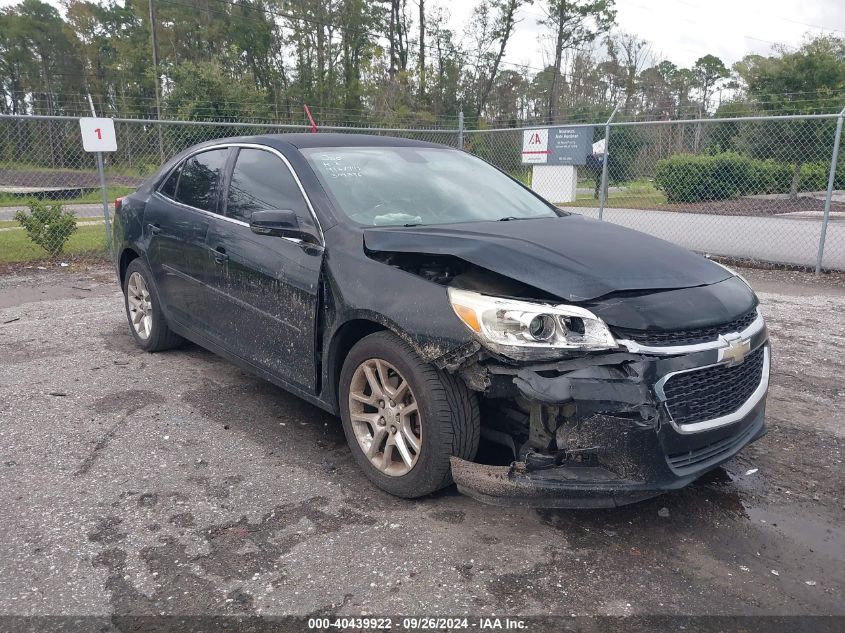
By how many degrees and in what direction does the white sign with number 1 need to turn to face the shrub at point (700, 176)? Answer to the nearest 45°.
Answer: approximately 90° to its left

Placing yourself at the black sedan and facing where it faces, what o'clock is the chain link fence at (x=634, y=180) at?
The chain link fence is roughly at 8 o'clock from the black sedan.

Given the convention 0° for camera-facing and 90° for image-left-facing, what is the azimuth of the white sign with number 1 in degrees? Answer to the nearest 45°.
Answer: approximately 0°

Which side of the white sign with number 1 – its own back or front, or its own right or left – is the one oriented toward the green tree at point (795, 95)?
left

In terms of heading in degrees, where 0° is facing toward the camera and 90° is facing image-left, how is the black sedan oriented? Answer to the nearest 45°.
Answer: approximately 315°

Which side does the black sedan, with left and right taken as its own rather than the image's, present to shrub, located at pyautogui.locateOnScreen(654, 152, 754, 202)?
left

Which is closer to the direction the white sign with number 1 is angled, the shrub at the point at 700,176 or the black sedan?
the black sedan
